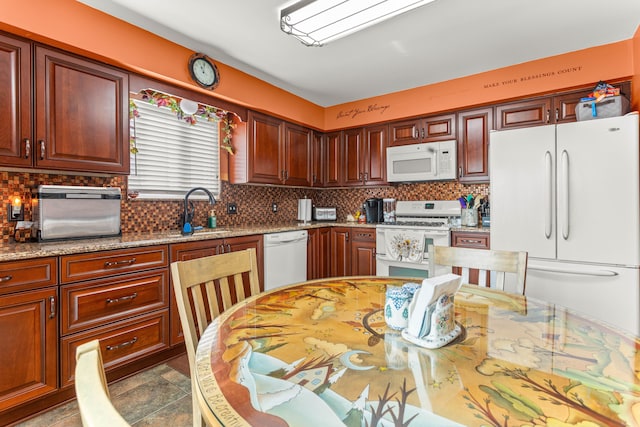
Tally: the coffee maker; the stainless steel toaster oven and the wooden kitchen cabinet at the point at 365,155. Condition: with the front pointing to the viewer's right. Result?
0

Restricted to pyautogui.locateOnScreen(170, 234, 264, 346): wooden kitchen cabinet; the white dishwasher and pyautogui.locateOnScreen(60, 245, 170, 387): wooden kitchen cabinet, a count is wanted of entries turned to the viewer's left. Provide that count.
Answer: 0

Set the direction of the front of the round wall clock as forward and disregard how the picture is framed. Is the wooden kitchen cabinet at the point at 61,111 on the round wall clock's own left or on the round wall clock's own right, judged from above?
on the round wall clock's own right

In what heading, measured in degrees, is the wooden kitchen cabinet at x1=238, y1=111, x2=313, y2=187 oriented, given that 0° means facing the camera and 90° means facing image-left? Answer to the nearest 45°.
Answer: approximately 315°

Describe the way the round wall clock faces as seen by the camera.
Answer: facing the viewer and to the right of the viewer

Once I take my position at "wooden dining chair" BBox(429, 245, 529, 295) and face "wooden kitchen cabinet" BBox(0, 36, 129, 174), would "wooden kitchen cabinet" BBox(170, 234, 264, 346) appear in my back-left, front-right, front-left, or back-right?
front-right

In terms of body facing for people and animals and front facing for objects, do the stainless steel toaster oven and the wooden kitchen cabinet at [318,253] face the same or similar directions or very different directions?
same or similar directions

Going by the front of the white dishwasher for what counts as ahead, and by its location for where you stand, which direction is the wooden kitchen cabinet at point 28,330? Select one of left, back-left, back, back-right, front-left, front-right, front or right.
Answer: right

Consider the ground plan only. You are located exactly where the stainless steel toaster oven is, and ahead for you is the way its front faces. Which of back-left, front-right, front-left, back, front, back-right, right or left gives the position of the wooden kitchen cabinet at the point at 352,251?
left

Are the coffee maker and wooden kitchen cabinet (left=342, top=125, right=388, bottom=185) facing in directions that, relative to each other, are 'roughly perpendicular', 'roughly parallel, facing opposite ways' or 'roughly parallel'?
roughly parallel

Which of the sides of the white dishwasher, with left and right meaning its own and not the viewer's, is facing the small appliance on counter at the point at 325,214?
left

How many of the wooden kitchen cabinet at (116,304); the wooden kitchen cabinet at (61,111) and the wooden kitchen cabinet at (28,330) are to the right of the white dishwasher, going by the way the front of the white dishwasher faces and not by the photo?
3

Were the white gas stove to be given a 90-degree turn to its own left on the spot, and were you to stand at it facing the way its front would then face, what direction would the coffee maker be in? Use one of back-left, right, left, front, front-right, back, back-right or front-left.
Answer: back

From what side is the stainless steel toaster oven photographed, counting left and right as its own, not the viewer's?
front

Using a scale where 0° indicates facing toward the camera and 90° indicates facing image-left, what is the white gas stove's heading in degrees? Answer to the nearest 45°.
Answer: approximately 45°

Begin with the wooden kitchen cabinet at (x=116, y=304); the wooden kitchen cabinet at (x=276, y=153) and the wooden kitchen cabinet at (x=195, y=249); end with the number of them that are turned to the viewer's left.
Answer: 0
